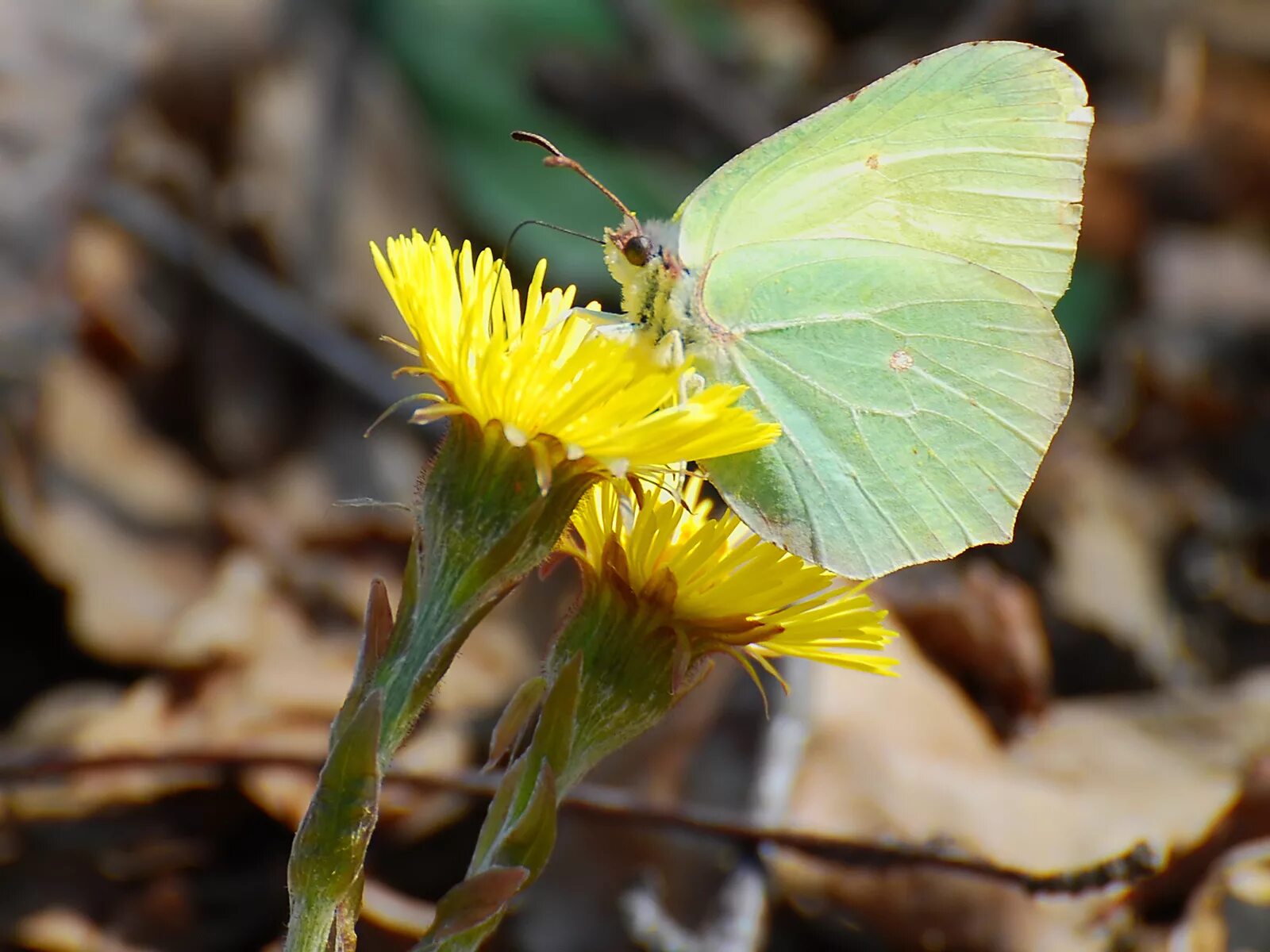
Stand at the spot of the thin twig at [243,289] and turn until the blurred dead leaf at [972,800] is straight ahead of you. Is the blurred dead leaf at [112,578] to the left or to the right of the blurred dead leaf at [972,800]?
right

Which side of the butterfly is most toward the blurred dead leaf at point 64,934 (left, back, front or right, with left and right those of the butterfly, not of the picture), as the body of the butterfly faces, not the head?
front

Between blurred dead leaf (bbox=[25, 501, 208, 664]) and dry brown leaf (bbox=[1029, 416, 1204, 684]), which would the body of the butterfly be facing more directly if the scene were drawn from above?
the blurred dead leaf

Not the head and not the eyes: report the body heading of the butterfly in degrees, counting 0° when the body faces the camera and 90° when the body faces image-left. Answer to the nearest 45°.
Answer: approximately 90°

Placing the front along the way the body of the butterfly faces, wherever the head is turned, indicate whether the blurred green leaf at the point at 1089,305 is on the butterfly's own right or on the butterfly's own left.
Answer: on the butterfly's own right
